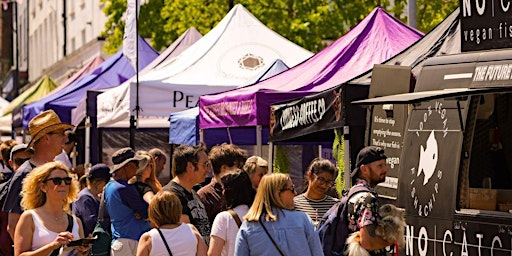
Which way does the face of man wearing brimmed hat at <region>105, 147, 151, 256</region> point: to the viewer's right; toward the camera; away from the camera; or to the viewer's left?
to the viewer's right

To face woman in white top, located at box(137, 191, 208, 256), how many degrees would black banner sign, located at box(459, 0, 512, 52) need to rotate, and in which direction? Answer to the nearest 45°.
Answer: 0° — it already faces them

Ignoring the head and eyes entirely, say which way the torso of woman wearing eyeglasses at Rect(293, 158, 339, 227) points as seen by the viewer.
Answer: toward the camera

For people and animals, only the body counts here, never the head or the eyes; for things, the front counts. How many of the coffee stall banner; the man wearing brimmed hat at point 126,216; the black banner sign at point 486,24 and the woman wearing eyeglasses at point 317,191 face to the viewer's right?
1

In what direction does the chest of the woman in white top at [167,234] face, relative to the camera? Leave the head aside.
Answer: away from the camera

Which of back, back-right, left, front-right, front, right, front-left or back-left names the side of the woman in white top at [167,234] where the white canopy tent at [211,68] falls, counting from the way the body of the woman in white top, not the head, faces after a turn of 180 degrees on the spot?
back

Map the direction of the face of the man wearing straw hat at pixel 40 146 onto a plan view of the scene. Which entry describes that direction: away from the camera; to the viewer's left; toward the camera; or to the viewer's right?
to the viewer's right

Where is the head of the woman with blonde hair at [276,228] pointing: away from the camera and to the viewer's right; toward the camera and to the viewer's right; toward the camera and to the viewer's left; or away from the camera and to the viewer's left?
away from the camera and to the viewer's right

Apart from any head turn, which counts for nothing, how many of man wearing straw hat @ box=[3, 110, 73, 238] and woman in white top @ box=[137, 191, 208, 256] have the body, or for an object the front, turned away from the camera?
1
